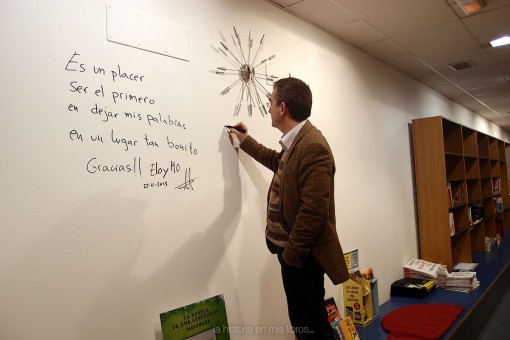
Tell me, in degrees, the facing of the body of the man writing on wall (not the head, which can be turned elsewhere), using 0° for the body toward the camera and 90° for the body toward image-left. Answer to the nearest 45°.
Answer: approximately 90°

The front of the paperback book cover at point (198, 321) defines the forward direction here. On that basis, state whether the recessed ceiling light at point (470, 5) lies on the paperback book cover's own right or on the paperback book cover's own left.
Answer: on the paperback book cover's own left

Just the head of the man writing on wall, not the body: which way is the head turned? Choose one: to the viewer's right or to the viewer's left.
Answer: to the viewer's left

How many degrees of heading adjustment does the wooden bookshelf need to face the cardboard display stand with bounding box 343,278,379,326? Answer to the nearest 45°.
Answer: approximately 45° to its right

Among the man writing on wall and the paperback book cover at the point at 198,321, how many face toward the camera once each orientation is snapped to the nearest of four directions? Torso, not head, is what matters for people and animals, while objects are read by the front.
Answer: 1

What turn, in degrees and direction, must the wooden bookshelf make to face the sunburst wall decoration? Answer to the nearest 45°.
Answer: approximately 45° to its right

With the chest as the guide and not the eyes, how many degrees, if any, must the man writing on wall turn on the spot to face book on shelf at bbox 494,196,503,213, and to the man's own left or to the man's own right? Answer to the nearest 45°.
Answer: approximately 135° to the man's own right

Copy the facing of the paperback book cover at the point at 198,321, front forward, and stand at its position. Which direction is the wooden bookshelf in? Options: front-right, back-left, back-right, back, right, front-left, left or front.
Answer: back-left

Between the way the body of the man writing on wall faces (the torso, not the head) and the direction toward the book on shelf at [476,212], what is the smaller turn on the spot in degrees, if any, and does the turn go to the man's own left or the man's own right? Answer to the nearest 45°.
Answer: approximately 135° to the man's own right
